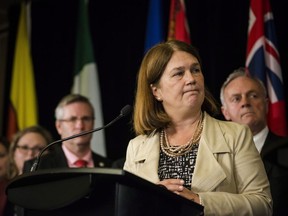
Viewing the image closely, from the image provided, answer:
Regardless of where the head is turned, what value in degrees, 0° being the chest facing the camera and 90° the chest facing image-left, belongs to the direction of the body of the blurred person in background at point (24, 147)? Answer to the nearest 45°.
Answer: approximately 0°

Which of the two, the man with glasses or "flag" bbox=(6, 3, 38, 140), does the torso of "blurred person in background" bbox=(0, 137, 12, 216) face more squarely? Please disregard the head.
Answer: the man with glasses

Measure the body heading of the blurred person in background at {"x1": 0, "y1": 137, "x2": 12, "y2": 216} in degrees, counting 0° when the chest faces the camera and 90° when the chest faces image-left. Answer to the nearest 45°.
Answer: approximately 0°

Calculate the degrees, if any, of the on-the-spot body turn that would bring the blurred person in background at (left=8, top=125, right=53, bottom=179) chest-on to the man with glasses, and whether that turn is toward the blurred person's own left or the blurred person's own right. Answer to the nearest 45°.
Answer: approximately 45° to the blurred person's own left

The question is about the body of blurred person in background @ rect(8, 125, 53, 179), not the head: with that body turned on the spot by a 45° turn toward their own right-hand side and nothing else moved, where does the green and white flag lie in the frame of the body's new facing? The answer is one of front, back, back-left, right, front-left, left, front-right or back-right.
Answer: back

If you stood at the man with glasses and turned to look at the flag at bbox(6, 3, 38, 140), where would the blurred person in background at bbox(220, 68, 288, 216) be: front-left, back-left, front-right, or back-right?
back-right

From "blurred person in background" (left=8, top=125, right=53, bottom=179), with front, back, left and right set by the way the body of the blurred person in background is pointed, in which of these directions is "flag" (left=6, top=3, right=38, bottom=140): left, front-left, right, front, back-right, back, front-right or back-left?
back

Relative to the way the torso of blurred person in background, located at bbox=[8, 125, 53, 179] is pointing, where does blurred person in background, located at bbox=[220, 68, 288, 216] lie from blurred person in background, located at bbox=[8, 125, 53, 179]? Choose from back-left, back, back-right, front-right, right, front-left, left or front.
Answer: front-left

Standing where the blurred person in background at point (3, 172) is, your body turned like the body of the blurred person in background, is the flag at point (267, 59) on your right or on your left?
on your left

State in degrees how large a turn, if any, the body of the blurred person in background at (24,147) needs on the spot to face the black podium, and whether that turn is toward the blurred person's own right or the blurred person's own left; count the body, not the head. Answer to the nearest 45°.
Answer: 0° — they already face it

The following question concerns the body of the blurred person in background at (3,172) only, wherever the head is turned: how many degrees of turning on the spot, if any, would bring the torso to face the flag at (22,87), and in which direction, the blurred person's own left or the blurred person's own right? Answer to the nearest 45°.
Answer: approximately 180°
